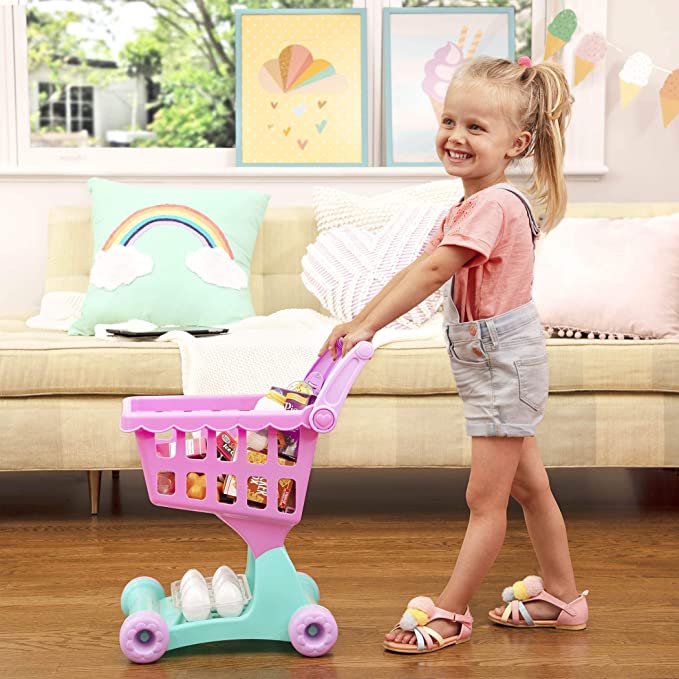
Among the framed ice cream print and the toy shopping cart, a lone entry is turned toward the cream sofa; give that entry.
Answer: the framed ice cream print

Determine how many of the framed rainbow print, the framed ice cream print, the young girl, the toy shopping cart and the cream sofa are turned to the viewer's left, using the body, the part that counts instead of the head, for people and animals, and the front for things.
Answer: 2

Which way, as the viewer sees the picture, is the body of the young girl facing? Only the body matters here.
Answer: to the viewer's left

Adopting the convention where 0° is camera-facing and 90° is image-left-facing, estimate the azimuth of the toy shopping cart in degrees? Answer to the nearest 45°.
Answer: approximately 90°

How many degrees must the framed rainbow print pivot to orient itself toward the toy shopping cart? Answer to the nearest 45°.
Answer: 0° — it already faces it

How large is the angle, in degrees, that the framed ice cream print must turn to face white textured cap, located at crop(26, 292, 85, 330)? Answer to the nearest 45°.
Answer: approximately 45° to its right

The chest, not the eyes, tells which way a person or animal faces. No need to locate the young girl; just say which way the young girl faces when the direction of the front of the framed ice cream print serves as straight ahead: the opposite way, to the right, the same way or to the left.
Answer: to the right

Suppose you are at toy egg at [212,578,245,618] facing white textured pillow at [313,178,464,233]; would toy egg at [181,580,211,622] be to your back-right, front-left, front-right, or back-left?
back-left
